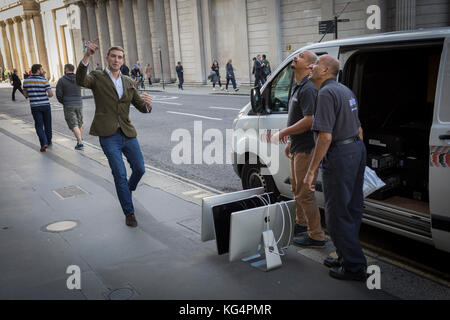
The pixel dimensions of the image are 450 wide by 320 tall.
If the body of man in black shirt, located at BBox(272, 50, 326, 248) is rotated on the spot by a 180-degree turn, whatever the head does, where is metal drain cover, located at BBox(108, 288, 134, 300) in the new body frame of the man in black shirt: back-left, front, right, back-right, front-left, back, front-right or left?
back-right

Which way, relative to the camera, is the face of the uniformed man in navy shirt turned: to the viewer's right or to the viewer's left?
to the viewer's left

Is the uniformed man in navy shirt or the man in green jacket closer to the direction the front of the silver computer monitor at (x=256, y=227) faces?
the man in green jacket

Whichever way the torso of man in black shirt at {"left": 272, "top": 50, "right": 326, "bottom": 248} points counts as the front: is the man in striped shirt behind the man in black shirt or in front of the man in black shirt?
in front

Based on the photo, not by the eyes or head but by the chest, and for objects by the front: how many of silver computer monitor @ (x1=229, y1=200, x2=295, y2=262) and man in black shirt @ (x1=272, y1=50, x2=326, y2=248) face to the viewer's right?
0

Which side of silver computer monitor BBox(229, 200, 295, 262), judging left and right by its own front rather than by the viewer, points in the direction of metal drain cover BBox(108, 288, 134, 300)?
left

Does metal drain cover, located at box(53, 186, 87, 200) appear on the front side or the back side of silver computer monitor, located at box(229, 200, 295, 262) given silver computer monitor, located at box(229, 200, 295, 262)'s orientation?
on the front side

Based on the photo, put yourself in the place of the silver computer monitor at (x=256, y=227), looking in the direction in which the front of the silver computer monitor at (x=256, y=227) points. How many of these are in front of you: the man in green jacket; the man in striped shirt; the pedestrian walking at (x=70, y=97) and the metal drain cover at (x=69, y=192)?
4

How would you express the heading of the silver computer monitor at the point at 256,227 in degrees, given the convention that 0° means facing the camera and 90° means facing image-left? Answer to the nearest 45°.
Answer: approximately 135°

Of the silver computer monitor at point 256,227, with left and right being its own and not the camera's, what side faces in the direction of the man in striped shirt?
front

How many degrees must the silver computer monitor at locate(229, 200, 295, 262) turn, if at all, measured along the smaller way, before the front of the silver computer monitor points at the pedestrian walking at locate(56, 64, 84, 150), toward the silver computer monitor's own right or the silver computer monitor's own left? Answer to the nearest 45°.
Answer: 0° — it already faces them

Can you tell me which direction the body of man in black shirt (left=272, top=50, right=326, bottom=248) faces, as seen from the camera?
to the viewer's left
